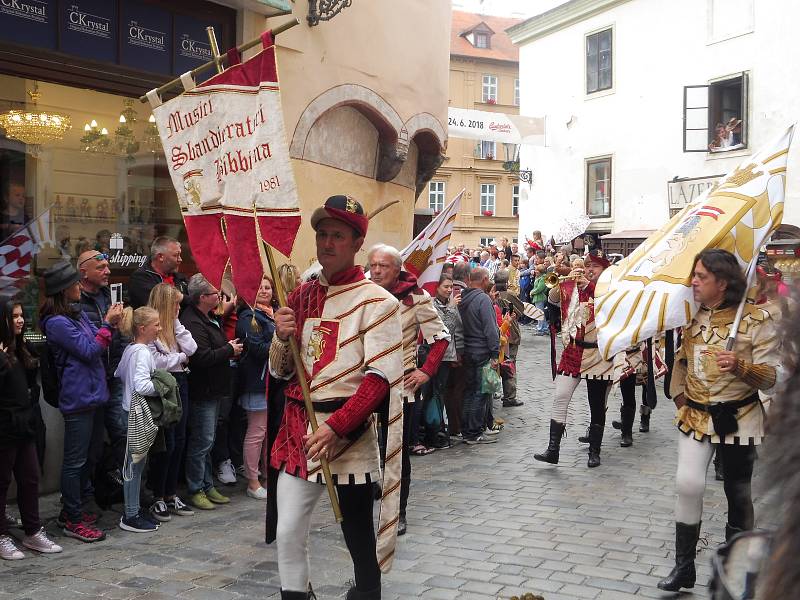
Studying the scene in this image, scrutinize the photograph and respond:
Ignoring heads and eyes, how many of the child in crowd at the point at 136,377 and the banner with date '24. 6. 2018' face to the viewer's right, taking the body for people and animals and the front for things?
1

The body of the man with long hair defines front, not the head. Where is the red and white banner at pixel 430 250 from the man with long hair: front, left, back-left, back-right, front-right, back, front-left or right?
right

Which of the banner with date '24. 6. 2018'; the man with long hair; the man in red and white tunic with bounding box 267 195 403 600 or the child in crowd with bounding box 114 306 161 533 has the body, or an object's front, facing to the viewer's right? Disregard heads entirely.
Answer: the child in crowd

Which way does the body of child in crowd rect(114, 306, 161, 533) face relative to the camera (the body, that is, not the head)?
to the viewer's right

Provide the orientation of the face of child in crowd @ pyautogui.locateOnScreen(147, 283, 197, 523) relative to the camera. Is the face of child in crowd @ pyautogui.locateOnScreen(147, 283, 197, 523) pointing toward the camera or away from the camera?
away from the camera

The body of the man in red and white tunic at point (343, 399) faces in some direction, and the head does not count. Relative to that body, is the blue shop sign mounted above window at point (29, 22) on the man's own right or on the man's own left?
on the man's own right

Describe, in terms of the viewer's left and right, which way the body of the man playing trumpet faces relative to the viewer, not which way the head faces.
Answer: facing the viewer and to the left of the viewer

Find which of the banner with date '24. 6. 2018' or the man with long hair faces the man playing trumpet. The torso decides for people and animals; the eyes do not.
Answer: the banner with date '24. 6. 2018'

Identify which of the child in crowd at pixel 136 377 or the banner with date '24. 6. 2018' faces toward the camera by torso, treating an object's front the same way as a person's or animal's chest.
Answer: the banner with date '24. 6. 2018'

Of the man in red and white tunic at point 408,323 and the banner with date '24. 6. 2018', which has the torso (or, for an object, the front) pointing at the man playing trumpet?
the banner with date '24. 6. 2018'

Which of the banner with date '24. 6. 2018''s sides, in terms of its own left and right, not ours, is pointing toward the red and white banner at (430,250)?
front

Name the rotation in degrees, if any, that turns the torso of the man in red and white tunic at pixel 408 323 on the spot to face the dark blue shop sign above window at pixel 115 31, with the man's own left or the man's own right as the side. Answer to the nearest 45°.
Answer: approximately 90° to the man's own right

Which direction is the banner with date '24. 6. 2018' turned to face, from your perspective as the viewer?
facing the viewer

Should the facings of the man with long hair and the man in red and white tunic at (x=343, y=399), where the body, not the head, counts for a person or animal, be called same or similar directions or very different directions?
same or similar directions

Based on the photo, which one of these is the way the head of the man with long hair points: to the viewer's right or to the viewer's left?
to the viewer's left

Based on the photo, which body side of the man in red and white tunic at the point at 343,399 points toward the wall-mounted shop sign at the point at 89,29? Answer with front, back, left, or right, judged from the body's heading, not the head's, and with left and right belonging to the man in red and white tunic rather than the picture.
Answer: right

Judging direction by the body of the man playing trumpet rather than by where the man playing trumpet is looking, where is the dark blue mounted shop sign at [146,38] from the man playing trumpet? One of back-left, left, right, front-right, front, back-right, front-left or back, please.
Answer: front-right
